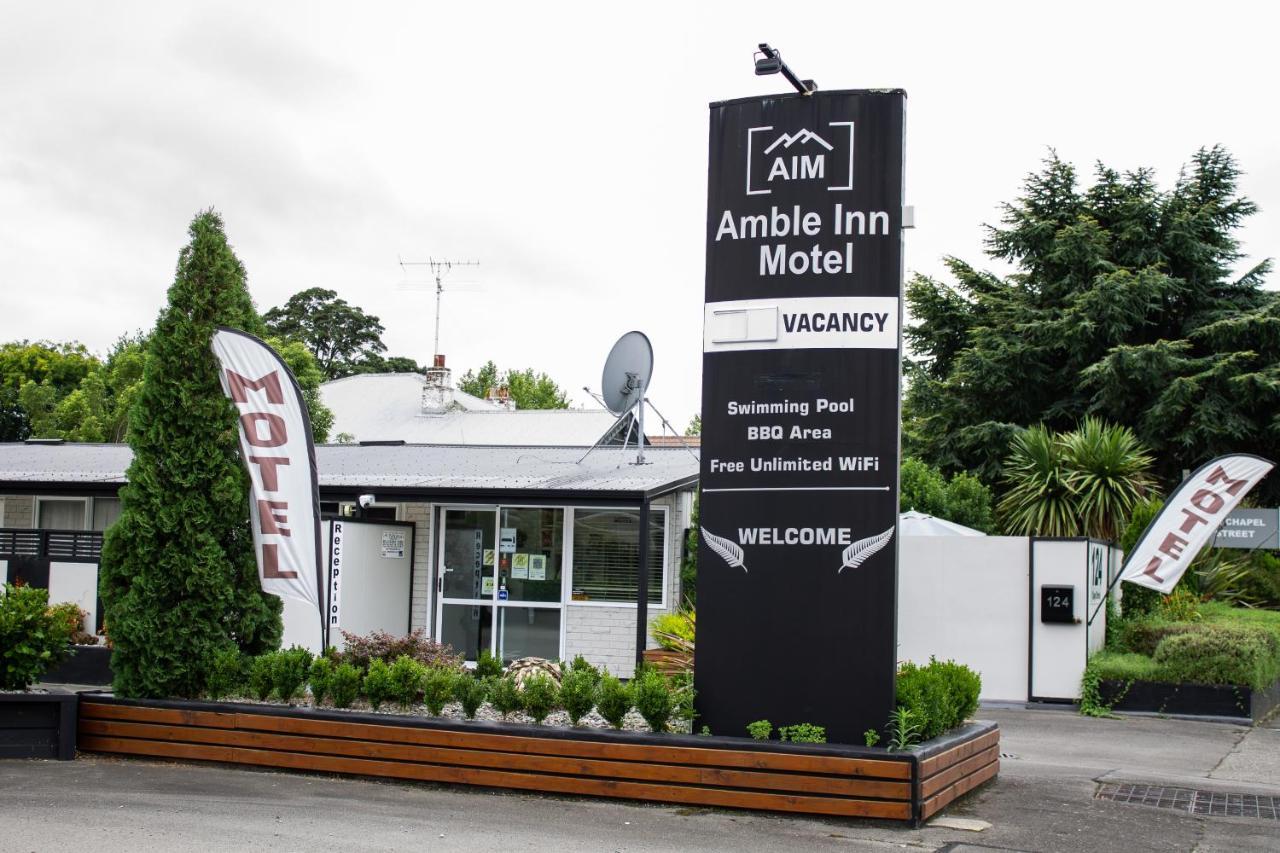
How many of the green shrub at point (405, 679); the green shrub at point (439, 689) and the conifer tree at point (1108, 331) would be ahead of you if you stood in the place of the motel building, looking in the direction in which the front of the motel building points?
2

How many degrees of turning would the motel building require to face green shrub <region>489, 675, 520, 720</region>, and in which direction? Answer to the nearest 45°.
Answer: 0° — it already faces it

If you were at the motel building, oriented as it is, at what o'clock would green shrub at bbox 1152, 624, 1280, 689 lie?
The green shrub is roughly at 10 o'clock from the motel building.

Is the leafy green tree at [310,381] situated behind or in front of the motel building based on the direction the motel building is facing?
behind

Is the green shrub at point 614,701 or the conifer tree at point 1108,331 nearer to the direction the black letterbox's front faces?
the green shrub

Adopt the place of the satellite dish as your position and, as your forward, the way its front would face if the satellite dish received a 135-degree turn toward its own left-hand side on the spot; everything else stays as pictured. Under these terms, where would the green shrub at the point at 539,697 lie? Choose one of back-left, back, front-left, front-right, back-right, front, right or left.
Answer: front

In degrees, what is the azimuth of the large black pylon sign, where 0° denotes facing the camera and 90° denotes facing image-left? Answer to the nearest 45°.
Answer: approximately 0°

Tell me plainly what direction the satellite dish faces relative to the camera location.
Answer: facing away from the viewer and to the left of the viewer

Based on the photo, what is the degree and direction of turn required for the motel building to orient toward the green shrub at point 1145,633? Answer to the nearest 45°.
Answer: approximately 90° to its left

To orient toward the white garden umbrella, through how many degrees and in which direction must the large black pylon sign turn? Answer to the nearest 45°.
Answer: approximately 180°

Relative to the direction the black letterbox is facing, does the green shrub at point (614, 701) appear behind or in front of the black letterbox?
in front

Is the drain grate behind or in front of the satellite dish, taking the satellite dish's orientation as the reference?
behind
